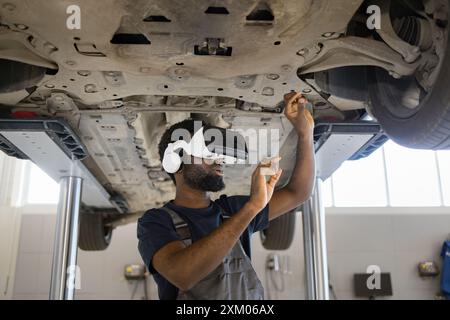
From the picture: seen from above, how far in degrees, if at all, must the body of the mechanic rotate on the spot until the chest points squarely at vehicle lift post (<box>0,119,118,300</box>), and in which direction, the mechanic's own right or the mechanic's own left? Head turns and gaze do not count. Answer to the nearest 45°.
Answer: approximately 180°

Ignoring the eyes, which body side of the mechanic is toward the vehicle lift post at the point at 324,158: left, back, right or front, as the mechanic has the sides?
left

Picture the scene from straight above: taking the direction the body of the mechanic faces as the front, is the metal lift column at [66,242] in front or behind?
behind

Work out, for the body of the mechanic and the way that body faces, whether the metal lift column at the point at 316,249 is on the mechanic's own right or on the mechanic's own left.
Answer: on the mechanic's own left

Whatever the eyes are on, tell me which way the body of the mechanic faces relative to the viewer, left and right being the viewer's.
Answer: facing the viewer and to the right of the viewer
